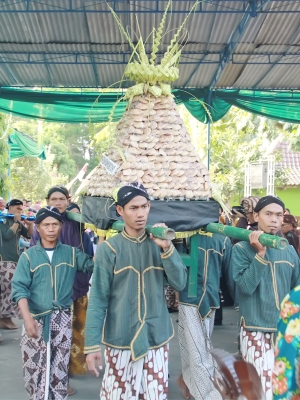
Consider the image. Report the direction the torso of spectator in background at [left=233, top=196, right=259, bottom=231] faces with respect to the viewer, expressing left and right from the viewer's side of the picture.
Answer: facing the viewer and to the left of the viewer

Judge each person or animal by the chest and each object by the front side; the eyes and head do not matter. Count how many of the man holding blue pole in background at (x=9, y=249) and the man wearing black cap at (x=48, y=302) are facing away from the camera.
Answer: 0

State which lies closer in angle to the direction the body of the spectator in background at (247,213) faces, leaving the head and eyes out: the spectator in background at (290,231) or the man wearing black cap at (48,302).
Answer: the man wearing black cap

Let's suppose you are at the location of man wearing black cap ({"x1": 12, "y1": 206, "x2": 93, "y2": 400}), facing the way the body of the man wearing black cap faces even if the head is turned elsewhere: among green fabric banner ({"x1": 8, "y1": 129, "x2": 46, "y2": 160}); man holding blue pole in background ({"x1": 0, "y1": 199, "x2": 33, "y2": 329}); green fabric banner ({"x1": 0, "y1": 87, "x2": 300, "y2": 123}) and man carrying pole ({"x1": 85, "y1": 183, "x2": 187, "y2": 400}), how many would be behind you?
3

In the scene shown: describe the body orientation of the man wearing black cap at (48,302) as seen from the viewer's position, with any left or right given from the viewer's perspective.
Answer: facing the viewer

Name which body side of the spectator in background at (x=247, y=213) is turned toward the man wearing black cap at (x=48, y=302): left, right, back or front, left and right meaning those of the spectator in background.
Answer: front

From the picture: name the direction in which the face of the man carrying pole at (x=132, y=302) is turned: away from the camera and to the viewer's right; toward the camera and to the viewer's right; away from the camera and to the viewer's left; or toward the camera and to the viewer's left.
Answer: toward the camera and to the viewer's right

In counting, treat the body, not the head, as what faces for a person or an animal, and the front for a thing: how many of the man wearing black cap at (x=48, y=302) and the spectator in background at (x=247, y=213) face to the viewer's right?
0

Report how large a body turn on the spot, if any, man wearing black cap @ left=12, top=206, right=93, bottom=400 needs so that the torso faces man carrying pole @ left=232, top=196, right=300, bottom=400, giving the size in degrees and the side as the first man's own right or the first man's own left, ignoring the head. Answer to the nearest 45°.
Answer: approximately 45° to the first man's own left

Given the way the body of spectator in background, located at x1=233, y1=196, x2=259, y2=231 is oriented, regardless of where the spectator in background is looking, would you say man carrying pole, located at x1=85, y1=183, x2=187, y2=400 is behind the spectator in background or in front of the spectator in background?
in front

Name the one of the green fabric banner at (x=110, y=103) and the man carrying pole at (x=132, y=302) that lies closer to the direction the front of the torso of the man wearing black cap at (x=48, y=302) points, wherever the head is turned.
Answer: the man carrying pole
